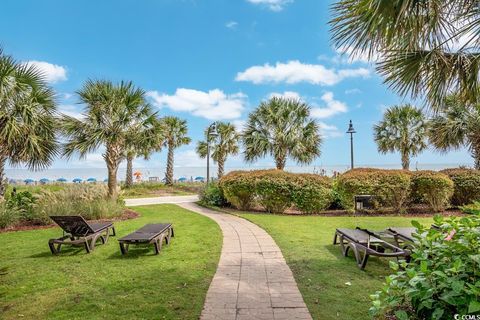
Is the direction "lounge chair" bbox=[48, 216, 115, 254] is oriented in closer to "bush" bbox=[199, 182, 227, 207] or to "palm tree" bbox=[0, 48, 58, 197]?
the bush

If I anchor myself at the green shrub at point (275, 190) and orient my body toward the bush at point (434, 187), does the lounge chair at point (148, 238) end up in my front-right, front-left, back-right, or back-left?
back-right

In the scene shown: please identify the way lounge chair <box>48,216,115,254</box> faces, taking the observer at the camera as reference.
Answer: facing away from the viewer and to the right of the viewer

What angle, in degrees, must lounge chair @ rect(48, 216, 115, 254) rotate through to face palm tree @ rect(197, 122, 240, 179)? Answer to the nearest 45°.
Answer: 0° — it already faces it

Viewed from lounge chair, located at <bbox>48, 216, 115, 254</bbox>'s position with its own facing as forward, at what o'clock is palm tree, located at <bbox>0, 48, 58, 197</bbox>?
The palm tree is roughly at 10 o'clock from the lounge chair.

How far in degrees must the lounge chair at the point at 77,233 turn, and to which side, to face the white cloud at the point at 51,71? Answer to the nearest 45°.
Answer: approximately 45° to its left

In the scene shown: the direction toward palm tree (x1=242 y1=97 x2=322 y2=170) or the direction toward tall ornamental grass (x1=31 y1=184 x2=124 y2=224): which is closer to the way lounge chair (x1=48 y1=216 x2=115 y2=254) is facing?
the palm tree
